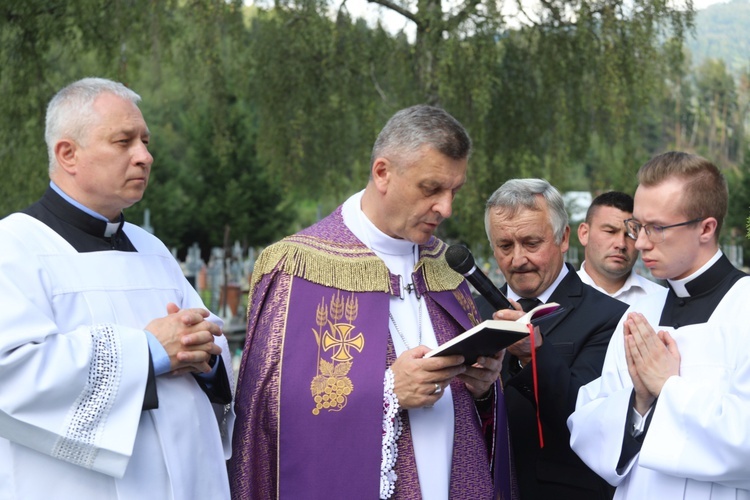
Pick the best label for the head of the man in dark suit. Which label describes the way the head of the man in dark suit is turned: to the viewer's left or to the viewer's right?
to the viewer's left

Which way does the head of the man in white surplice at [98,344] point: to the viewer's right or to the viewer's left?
to the viewer's right

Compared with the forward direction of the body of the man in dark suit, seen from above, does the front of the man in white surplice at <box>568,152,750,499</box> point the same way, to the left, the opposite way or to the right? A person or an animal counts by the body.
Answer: the same way

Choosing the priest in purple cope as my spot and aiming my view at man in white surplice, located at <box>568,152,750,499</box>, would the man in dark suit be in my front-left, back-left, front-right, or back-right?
front-left

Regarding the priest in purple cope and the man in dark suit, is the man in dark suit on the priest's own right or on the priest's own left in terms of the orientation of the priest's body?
on the priest's own left

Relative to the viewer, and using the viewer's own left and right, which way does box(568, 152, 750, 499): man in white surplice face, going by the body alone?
facing the viewer and to the left of the viewer

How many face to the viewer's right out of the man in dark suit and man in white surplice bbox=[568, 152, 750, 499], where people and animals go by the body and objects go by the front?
0

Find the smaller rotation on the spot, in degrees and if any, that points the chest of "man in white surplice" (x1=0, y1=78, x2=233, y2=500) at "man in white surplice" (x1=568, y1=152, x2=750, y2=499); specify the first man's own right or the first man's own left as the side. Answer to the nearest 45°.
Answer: approximately 45° to the first man's own left

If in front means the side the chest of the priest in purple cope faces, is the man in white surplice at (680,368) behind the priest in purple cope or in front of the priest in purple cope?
in front

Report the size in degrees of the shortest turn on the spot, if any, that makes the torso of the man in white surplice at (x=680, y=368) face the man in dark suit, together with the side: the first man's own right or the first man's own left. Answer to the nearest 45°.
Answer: approximately 90° to the first man's own right

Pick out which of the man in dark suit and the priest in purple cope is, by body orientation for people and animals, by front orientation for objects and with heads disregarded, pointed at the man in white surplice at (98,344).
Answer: the man in dark suit

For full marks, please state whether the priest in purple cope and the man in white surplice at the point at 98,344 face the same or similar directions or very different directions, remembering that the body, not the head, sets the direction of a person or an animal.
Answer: same or similar directions

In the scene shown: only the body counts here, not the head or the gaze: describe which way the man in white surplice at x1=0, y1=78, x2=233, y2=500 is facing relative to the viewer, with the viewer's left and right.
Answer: facing the viewer and to the right of the viewer

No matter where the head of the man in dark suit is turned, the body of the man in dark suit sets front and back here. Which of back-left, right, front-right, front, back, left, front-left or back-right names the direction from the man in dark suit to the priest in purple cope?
front

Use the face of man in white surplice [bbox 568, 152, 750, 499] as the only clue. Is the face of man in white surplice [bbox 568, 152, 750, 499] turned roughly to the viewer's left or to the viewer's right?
to the viewer's left
